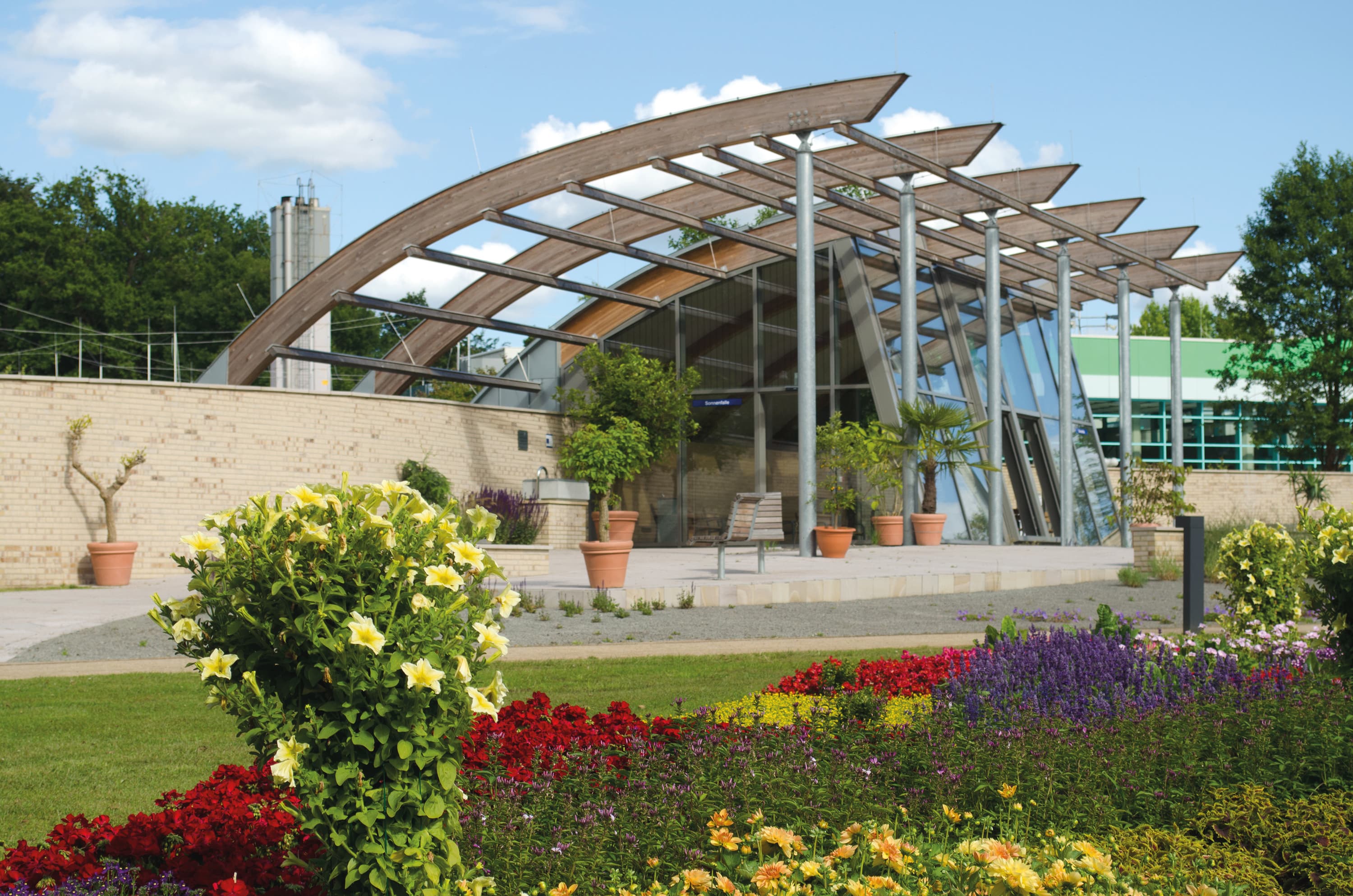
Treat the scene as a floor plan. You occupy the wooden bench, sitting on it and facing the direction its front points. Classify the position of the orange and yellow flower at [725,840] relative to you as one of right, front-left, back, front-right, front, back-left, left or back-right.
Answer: front-left

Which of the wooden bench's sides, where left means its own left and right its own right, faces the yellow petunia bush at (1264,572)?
left

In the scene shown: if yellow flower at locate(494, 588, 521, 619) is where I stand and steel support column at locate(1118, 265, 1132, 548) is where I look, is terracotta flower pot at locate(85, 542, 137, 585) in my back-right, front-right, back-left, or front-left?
front-left

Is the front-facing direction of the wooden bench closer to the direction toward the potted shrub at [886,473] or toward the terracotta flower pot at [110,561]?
the terracotta flower pot

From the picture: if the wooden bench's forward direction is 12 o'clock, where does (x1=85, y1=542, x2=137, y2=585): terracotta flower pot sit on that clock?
The terracotta flower pot is roughly at 2 o'clock from the wooden bench.

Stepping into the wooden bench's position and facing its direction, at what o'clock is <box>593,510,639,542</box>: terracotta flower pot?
The terracotta flower pot is roughly at 12 o'clock from the wooden bench.

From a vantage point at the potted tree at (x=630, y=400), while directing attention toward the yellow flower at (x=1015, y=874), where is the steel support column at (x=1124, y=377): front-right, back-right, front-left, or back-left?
back-left

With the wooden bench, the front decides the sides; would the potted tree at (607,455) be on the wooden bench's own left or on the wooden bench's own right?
on the wooden bench's own right
